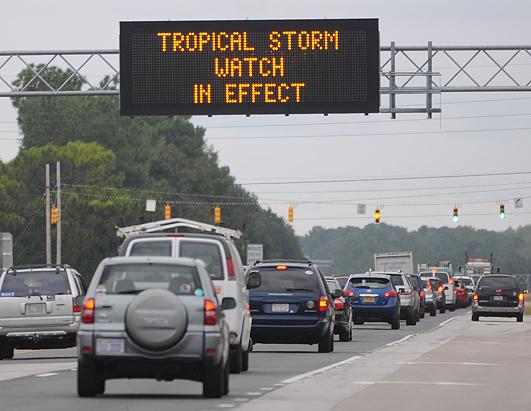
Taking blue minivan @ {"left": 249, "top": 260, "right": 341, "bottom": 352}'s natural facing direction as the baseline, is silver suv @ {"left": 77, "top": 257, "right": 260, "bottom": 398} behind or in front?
behind

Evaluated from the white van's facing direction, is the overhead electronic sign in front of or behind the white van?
in front

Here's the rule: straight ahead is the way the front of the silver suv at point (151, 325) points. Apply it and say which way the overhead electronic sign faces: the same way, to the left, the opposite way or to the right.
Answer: the opposite way

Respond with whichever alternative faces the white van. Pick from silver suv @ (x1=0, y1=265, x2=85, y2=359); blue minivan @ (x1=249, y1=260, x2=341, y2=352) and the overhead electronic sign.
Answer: the overhead electronic sign

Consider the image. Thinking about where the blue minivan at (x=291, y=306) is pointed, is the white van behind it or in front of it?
behind

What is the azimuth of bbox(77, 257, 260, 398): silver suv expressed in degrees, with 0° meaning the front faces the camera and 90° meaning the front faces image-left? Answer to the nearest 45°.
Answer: approximately 180°

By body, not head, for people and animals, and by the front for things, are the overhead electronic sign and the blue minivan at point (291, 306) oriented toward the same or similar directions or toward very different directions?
very different directions

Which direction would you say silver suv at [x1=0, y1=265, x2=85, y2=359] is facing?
away from the camera

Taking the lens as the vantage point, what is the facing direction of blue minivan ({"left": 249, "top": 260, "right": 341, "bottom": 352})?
facing away from the viewer

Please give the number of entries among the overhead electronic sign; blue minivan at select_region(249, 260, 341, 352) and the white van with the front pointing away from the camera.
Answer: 2

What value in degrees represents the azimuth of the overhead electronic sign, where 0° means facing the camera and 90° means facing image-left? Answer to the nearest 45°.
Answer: approximately 0°

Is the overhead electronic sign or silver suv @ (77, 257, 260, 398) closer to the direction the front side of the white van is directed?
the overhead electronic sign

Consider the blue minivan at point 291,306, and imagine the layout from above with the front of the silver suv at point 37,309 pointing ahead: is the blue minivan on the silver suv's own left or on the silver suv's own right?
on the silver suv's own right

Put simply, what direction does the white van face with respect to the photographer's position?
facing away from the viewer
